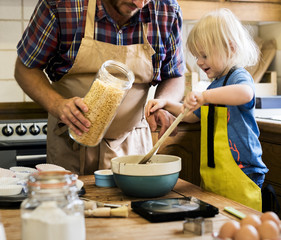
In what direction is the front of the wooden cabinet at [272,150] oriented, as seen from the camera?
facing the viewer and to the left of the viewer

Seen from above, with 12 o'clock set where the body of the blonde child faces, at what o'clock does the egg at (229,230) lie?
The egg is roughly at 9 o'clock from the blonde child.

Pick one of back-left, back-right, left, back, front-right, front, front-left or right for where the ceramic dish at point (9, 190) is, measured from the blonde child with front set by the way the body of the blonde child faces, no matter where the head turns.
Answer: front-left

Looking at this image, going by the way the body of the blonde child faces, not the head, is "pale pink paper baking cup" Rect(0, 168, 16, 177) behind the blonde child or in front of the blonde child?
in front

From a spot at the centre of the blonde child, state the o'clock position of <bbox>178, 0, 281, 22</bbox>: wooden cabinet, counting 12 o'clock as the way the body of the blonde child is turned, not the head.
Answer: The wooden cabinet is roughly at 3 o'clock from the blonde child.

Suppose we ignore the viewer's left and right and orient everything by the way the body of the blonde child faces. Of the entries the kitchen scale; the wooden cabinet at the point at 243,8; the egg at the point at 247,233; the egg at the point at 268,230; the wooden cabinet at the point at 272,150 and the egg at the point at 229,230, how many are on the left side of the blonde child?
4

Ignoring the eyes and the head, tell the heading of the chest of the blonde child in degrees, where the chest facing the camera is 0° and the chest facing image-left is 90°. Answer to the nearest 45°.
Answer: approximately 90°

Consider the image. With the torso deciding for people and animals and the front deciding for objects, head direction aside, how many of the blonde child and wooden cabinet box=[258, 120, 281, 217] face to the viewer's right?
0

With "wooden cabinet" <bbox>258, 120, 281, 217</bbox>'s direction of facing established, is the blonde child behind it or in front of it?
in front

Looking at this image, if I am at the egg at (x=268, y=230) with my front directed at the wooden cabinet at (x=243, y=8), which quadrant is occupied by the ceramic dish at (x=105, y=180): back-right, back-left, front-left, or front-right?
front-left
